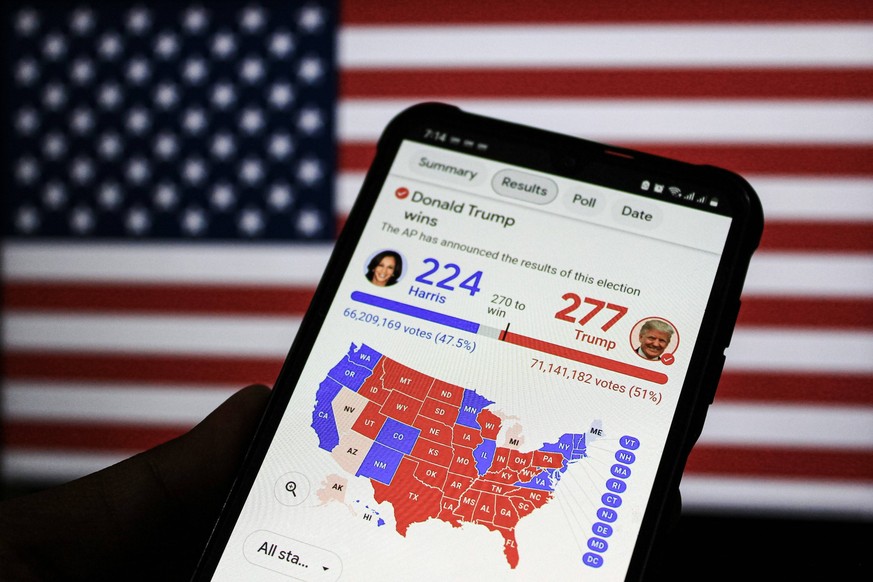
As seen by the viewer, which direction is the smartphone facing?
toward the camera

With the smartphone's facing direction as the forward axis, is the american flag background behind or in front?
behind
